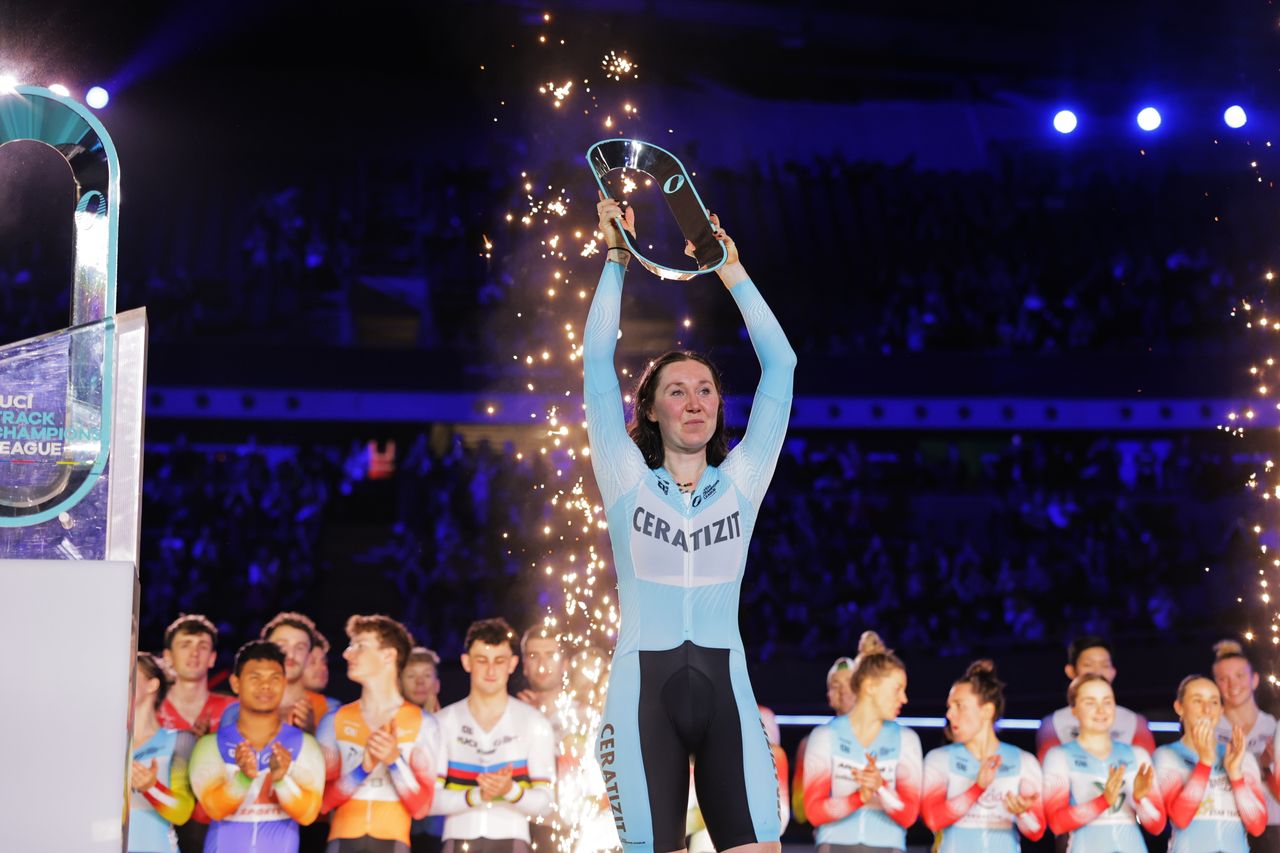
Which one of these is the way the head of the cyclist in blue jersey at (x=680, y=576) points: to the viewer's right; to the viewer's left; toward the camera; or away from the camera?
toward the camera

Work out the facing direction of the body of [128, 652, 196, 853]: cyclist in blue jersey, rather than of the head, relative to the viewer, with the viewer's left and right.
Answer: facing the viewer and to the left of the viewer

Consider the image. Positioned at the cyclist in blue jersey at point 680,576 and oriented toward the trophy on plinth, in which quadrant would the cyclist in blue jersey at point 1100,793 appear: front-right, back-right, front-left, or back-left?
back-right

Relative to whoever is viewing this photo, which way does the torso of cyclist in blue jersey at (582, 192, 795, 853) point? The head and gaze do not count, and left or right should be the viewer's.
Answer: facing the viewer

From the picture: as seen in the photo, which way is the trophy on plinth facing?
toward the camera

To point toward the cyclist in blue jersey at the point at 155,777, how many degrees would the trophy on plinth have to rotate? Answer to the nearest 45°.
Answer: approximately 180°

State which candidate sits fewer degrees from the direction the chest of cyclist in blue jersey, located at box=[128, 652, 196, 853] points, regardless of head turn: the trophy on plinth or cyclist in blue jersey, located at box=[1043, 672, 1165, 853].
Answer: the trophy on plinth

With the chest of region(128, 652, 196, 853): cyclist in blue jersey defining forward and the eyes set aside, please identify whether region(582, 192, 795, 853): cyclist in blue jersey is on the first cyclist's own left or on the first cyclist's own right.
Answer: on the first cyclist's own left

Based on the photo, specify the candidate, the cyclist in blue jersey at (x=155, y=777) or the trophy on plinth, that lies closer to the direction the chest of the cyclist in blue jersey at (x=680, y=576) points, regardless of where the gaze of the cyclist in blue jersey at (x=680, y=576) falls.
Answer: the trophy on plinth

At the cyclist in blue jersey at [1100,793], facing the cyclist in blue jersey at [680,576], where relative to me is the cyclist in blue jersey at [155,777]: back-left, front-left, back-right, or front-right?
front-right

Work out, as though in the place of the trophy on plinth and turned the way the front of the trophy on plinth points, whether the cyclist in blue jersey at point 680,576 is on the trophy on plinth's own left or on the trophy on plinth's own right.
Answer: on the trophy on plinth's own left

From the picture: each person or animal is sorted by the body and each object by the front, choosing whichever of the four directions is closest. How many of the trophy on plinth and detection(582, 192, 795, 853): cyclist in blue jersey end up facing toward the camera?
2

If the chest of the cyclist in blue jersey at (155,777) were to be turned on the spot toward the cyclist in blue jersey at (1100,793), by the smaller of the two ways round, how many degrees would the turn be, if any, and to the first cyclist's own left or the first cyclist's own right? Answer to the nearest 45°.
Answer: approximately 135° to the first cyclist's own left

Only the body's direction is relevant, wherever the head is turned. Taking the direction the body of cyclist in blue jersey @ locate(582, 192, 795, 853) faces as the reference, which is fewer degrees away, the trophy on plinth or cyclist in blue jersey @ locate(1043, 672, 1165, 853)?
the trophy on plinth

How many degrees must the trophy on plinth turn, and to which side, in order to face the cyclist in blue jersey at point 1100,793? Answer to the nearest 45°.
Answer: approximately 135° to its left
